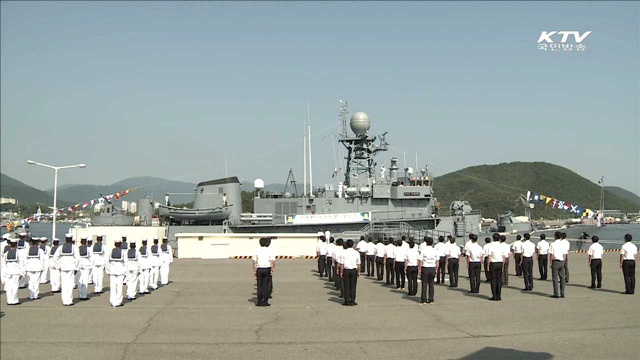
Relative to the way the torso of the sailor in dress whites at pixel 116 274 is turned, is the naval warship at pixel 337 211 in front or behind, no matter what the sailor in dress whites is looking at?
in front

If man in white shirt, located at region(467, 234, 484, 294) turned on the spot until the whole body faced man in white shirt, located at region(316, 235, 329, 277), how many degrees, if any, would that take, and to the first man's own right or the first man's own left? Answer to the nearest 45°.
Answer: approximately 45° to the first man's own left

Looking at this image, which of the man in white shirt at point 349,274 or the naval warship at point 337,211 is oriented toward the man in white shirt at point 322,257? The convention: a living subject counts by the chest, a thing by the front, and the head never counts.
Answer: the man in white shirt at point 349,274

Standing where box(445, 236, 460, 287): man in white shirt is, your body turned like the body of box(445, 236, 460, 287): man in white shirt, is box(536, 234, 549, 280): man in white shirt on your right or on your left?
on your right
